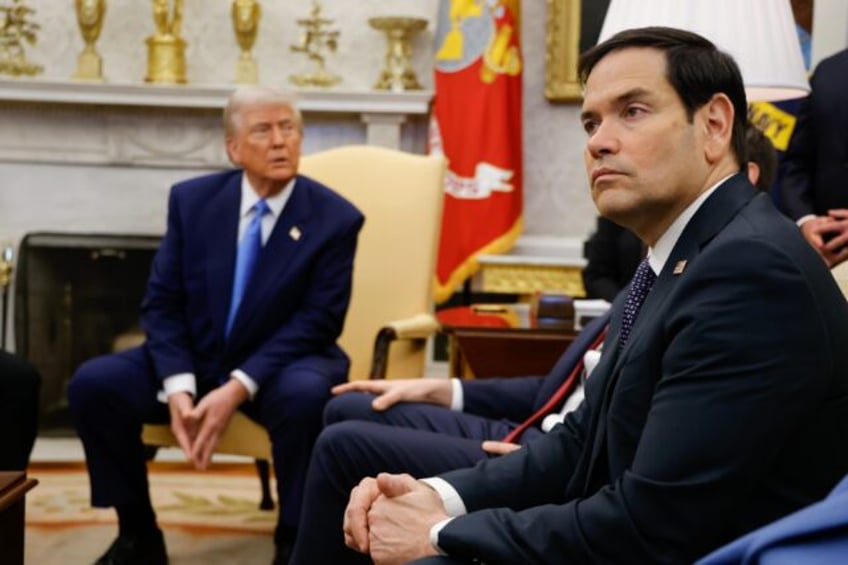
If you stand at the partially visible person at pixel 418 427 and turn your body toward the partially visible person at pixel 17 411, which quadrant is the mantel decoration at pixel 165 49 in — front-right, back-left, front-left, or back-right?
front-right

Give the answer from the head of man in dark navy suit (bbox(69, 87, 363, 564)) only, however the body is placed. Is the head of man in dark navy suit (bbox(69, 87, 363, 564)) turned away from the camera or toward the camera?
toward the camera

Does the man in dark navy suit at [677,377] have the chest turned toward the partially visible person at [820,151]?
no

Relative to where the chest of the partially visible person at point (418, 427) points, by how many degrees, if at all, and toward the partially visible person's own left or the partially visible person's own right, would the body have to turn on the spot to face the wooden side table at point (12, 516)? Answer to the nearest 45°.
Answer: approximately 45° to the partially visible person's own left

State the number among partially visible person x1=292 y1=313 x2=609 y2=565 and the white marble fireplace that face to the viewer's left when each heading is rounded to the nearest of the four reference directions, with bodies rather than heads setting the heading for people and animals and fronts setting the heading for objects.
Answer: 1

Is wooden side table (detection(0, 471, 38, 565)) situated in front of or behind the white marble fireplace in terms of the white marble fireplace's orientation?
in front

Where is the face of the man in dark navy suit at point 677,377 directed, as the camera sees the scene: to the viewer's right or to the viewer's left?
to the viewer's left

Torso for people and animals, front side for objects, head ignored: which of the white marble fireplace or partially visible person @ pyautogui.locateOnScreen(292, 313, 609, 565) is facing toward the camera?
the white marble fireplace

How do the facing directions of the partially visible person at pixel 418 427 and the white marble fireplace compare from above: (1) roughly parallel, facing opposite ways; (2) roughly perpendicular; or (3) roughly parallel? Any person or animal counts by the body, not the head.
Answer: roughly perpendicular

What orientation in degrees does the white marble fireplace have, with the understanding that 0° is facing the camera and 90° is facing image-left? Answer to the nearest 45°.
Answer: approximately 0°

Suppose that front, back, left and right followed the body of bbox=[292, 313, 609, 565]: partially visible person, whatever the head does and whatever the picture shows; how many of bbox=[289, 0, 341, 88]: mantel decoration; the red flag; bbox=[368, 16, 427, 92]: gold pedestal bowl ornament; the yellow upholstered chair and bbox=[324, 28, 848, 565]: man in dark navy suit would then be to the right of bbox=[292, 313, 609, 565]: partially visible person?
4

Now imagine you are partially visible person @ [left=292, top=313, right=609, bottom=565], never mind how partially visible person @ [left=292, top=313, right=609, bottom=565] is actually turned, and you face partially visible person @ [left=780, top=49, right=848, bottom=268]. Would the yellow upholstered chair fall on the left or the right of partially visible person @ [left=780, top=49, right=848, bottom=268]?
left

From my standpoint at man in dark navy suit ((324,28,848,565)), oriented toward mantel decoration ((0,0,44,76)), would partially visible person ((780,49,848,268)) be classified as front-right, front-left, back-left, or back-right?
front-right

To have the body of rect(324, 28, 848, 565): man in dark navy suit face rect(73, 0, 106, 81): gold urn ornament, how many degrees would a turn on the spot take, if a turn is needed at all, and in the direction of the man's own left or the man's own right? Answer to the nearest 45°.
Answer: approximately 90° to the man's own right

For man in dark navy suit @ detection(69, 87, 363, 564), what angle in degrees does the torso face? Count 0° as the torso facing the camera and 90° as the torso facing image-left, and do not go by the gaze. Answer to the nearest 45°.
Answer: approximately 45°

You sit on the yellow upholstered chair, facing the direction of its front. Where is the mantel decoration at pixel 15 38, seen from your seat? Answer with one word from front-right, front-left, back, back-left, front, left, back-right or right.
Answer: right

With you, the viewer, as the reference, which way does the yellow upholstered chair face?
facing the viewer and to the left of the viewer

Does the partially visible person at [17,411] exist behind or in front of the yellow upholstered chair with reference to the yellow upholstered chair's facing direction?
in front

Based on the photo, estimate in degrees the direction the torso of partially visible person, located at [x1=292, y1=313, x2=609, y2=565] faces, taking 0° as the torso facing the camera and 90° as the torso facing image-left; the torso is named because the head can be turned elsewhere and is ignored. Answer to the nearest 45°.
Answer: approximately 90°
